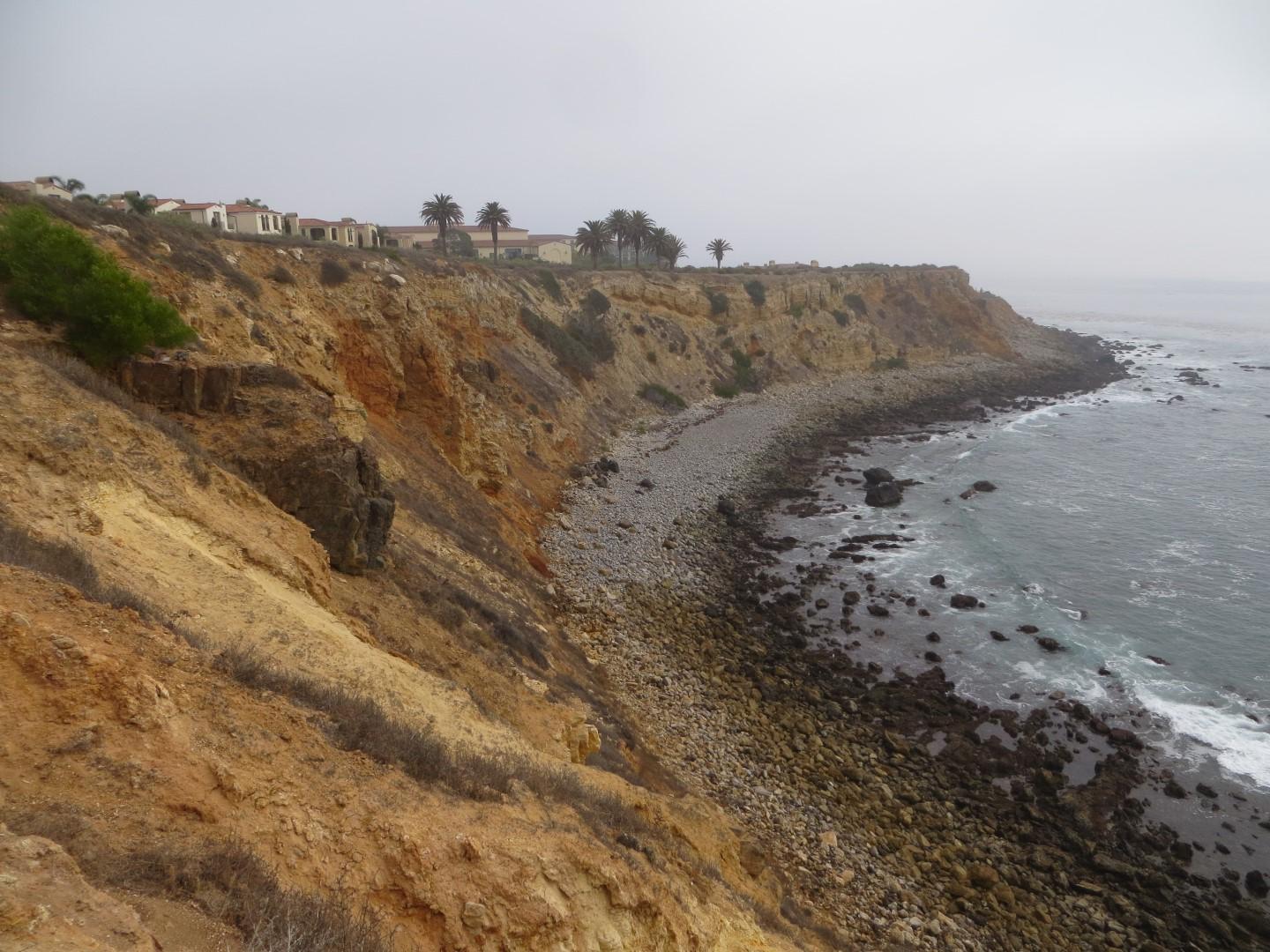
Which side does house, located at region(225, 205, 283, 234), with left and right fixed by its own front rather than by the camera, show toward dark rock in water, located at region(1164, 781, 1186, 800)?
front

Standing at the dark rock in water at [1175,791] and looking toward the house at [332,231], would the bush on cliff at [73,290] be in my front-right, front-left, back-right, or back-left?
front-left

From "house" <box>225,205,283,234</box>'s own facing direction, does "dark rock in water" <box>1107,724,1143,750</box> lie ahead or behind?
ahead

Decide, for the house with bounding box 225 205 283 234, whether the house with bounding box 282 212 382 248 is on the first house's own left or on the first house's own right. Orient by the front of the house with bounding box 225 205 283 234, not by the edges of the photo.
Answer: on the first house's own left

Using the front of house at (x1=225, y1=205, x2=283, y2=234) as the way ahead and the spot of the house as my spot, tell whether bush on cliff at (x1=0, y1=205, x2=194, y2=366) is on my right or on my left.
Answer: on my right

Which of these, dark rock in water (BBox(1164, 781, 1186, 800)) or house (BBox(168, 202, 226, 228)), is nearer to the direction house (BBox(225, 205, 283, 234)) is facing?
the dark rock in water

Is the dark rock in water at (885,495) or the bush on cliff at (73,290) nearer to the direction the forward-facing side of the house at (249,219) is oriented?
the dark rock in water

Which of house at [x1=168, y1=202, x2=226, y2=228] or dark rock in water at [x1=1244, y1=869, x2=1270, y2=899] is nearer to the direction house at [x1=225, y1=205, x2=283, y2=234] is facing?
the dark rock in water

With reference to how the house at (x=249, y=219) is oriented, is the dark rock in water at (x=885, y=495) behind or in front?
in front

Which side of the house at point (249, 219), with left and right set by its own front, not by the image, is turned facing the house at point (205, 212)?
right

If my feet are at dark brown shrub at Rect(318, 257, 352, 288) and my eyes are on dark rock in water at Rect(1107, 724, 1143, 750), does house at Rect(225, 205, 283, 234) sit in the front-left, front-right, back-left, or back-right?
back-left

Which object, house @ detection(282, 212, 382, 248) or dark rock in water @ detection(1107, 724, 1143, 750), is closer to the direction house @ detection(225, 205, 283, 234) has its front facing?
the dark rock in water
